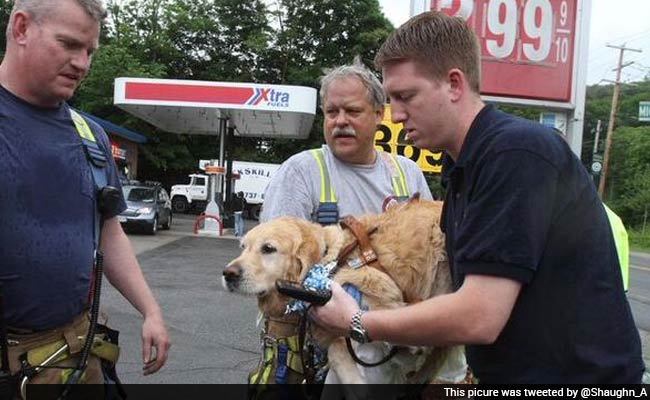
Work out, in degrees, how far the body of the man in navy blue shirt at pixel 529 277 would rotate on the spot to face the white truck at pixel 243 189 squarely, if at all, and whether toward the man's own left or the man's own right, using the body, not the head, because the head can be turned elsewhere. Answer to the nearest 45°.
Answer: approximately 45° to the man's own right

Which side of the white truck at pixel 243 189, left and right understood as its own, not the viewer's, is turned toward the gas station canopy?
left

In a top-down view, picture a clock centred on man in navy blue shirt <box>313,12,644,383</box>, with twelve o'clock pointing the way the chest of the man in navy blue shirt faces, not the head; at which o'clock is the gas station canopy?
The gas station canopy is roughly at 2 o'clock from the man in navy blue shirt.

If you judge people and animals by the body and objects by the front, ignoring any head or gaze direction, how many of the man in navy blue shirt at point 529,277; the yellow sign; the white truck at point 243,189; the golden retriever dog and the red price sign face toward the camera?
2

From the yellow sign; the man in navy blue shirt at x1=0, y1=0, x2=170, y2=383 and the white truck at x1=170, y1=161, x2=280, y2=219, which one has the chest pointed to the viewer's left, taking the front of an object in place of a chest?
the white truck

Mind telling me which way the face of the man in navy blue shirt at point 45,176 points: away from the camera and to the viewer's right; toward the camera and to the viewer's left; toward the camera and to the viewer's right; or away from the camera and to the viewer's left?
toward the camera and to the viewer's right

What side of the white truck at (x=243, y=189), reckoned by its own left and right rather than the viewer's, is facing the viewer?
left

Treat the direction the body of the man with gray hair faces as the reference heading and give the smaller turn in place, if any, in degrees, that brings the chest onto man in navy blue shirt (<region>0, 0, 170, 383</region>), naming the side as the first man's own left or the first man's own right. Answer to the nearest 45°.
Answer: approximately 45° to the first man's own right

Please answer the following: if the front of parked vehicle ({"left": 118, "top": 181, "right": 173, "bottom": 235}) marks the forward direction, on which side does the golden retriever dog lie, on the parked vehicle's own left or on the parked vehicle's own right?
on the parked vehicle's own left

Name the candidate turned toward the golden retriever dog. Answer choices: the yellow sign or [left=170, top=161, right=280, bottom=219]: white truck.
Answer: the yellow sign

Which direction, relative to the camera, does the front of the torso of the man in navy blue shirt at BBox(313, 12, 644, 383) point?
to the viewer's left

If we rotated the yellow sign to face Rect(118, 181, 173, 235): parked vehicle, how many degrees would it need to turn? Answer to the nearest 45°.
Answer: approximately 135° to its right

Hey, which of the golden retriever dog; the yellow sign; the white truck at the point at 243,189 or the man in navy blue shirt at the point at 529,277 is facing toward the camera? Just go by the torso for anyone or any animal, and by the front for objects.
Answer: the yellow sign
